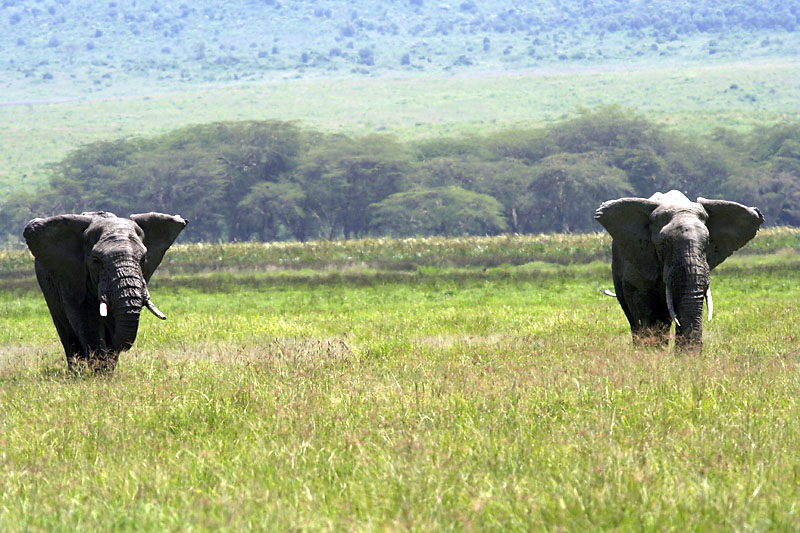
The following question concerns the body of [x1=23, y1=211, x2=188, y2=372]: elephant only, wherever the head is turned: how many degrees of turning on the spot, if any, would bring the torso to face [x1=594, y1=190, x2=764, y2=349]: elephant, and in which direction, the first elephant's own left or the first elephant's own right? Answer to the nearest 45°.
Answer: approximately 45° to the first elephant's own left
